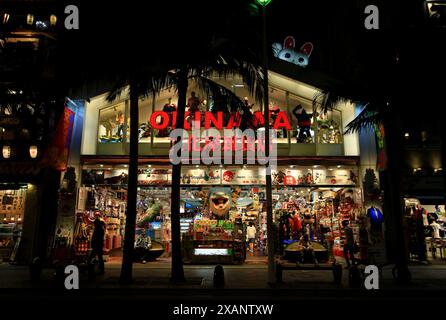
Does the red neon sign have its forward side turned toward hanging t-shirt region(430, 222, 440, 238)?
no

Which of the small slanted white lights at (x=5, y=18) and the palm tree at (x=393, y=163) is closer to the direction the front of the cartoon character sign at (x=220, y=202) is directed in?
the palm tree

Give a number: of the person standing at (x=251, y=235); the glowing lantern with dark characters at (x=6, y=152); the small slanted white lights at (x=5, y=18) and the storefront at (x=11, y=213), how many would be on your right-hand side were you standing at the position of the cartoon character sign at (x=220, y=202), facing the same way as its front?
3

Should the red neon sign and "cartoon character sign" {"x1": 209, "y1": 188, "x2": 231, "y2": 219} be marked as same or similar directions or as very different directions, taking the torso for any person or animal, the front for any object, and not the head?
same or similar directions

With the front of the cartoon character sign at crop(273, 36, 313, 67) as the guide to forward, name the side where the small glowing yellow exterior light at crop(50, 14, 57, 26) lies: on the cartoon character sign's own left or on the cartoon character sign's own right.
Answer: on the cartoon character sign's own right

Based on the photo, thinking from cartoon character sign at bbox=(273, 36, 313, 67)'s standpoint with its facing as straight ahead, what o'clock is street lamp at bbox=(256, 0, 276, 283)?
The street lamp is roughly at 12 o'clock from the cartoon character sign.

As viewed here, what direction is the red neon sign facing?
toward the camera

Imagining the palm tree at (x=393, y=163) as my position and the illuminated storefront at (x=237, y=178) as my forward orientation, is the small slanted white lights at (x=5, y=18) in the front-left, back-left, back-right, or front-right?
front-left

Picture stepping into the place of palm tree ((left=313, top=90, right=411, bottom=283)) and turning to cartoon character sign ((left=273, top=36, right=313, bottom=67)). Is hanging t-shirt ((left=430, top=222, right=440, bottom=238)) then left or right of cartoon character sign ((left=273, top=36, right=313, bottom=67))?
right

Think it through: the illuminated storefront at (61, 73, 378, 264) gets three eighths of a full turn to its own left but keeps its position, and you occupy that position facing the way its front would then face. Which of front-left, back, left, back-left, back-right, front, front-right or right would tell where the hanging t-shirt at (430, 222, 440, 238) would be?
front-right

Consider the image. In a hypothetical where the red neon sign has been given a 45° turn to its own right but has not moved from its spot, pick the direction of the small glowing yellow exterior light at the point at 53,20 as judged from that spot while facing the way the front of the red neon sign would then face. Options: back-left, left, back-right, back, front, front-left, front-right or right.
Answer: front-right

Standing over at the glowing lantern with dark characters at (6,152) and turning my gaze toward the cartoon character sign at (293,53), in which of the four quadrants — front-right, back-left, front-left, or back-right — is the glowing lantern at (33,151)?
front-right

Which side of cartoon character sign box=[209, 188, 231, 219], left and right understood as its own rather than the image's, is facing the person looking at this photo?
front

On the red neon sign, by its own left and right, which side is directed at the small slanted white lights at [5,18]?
right

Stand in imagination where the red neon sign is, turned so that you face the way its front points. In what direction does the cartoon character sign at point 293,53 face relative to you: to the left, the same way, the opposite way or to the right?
the same way
